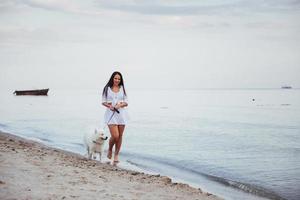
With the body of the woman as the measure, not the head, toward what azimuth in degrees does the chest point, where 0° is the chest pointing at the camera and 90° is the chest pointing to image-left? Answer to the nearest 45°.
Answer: approximately 0°

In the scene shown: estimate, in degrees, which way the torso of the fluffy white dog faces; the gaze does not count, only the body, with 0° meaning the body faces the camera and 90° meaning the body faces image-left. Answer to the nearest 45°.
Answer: approximately 315°
